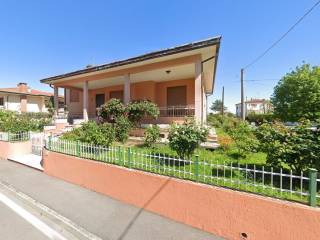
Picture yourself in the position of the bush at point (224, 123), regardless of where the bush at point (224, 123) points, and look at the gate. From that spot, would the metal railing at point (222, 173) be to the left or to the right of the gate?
left

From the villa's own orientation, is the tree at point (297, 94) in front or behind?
behind

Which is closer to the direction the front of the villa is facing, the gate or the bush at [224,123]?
the gate

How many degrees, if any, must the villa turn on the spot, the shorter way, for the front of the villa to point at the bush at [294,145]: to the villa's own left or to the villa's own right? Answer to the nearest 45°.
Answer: approximately 45° to the villa's own left

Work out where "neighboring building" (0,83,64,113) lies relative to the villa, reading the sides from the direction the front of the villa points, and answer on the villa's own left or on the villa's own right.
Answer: on the villa's own right

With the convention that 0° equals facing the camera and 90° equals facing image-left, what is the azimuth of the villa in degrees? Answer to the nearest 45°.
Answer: approximately 45°

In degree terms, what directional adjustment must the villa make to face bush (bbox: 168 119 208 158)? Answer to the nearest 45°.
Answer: approximately 45° to its left
